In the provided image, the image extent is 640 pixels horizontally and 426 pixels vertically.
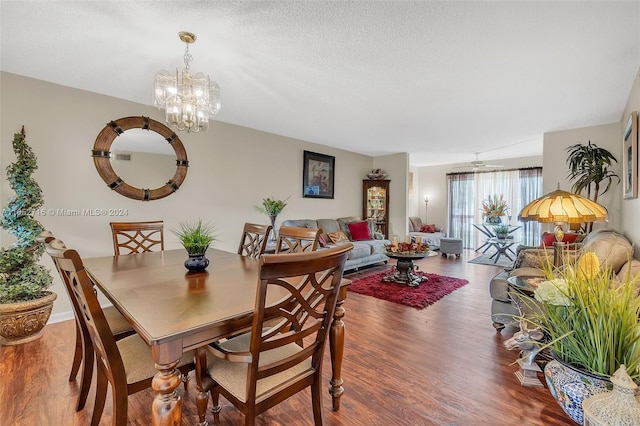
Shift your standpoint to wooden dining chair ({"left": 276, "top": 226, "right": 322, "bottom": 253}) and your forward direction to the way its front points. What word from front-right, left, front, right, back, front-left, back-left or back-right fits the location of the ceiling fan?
back

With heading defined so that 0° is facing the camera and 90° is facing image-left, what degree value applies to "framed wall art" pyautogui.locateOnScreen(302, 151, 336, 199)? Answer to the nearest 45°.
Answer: approximately 315°

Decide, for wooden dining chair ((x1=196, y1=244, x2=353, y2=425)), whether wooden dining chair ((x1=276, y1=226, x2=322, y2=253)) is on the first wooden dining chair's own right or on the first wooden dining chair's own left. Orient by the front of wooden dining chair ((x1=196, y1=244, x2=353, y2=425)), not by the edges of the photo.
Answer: on the first wooden dining chair's own right

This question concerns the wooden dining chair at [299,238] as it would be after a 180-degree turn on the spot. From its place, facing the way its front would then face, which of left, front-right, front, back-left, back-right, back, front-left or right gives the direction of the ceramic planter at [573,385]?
right

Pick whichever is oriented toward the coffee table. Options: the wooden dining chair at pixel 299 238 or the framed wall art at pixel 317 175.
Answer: the framed wall art

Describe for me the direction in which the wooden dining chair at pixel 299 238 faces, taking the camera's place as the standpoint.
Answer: facing the viewer and to the left of the viewer

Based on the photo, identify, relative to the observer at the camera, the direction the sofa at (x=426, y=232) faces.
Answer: facing the viewer and to the right of the viewer

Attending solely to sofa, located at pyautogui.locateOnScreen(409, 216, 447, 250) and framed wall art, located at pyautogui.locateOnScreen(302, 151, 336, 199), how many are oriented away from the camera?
0

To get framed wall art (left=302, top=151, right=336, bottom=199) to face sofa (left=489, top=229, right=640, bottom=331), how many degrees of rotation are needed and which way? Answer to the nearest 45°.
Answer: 0° — it already faces it

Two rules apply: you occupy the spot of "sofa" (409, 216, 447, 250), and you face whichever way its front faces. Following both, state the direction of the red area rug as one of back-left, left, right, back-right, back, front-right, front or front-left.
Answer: front-right

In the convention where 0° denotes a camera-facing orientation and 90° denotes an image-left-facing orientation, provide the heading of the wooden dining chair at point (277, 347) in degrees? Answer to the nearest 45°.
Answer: approximately 135°

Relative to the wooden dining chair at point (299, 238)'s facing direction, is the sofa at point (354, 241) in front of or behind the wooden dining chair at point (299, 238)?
behind

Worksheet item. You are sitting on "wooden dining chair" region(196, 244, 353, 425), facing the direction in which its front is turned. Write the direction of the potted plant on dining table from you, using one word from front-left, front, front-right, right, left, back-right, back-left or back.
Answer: front
